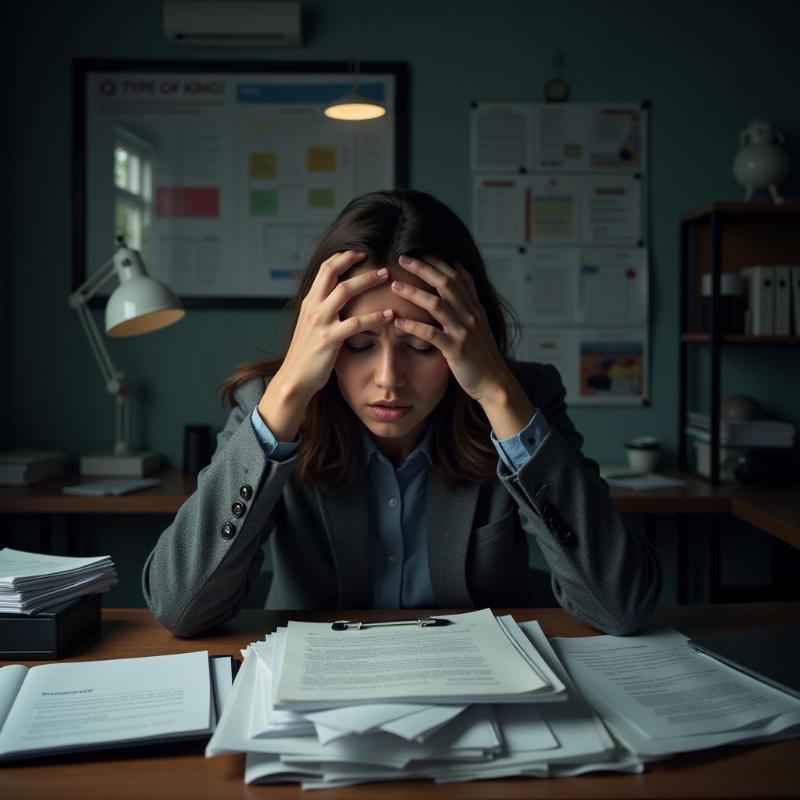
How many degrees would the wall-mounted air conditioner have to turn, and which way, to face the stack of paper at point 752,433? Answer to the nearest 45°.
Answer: approximately 90° to its left

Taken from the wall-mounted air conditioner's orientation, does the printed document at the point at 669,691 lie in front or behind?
in front

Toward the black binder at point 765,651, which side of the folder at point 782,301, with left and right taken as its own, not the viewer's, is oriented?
front

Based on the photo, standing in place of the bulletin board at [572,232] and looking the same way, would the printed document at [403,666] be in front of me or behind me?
in front

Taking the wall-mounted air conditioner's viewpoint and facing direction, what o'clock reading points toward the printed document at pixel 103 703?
The printed document is roughly at 12 o'clock from the wall-mounted air conditioner.

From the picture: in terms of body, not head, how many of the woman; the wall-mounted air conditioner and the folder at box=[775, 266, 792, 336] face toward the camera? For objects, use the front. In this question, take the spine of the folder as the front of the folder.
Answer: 3

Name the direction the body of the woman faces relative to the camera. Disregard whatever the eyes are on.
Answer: toward the camera

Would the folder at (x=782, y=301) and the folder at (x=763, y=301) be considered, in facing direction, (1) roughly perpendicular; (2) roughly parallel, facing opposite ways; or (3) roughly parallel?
roughly parallel

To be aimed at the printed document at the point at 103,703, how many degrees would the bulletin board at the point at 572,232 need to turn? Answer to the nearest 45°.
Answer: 0° — it already faces it

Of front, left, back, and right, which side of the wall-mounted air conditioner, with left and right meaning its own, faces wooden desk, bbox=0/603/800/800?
front

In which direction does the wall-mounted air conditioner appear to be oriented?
toward the camera

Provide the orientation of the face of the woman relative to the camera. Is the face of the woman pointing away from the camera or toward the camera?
toward the camera

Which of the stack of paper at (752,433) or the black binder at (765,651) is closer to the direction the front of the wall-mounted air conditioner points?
the black binder

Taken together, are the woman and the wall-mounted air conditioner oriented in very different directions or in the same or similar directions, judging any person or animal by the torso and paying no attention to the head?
same or similar directions
